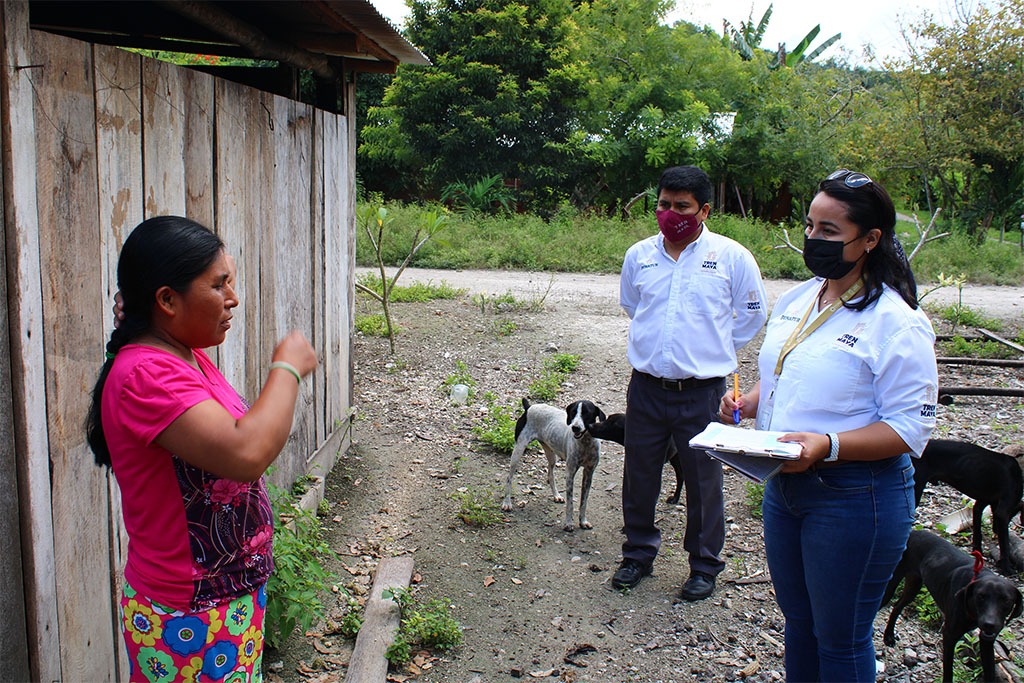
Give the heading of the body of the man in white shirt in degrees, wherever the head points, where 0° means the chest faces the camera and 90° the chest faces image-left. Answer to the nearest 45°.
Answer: approximately 45°

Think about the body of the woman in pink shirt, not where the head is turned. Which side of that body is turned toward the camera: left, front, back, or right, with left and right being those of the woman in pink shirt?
right

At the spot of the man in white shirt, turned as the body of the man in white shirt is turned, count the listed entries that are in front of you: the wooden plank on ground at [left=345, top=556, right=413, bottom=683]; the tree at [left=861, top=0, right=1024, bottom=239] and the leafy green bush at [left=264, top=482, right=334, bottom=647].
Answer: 2

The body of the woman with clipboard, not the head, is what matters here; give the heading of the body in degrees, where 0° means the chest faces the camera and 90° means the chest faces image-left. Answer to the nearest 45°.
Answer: approximately 45°

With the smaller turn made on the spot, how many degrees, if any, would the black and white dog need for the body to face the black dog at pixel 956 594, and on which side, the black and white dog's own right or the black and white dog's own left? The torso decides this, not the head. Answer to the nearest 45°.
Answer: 0° — it already faces it

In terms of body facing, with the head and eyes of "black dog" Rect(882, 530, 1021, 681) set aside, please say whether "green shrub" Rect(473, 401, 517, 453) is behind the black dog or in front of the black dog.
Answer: behind

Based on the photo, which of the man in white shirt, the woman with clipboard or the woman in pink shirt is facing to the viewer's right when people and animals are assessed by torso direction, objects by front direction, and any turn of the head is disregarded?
the woman in pink shirt

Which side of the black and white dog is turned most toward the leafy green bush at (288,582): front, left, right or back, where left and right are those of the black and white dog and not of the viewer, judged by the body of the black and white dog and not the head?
right

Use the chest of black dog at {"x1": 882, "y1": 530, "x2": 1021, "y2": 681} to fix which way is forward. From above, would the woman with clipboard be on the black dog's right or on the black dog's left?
on the black dog's right

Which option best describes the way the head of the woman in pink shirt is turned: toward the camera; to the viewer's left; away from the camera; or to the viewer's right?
to the viewer's right

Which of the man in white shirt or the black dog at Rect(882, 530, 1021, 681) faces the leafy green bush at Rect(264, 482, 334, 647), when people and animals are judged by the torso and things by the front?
the man in white shirt

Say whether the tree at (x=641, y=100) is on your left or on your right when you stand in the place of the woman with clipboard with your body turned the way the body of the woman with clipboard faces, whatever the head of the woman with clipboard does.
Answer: on your right
